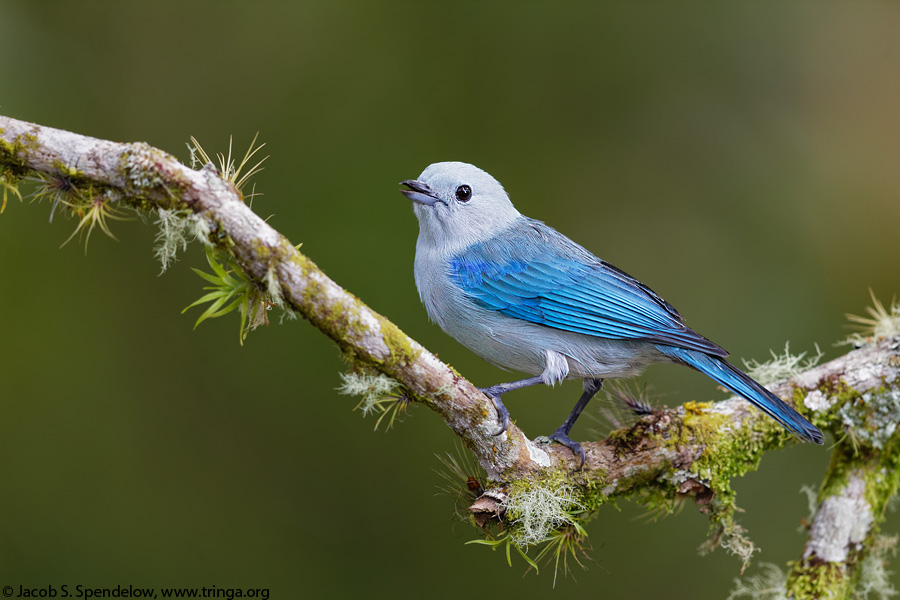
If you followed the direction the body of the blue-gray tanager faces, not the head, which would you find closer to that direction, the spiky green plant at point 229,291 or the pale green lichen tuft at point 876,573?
the spiky green plant

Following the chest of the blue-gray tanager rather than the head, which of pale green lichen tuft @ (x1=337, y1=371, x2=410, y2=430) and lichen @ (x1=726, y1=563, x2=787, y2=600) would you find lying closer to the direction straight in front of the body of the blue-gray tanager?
the pale green lichen tuft

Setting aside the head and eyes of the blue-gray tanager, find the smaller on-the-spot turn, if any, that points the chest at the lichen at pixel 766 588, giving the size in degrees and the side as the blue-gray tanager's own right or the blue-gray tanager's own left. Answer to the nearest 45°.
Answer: approximately 180°

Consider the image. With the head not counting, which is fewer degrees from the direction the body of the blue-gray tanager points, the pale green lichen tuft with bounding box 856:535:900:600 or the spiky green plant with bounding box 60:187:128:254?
the spiky green plant

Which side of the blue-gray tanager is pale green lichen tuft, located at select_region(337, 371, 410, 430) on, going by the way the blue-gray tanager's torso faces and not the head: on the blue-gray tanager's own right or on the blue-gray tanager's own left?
on the blue-gray tanager's own left

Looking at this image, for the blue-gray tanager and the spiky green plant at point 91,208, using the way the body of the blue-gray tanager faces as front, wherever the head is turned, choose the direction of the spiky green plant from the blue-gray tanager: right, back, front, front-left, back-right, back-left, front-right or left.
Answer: front-left

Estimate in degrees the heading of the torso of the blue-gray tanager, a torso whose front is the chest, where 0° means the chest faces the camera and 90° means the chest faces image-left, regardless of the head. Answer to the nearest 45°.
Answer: approximately 90°

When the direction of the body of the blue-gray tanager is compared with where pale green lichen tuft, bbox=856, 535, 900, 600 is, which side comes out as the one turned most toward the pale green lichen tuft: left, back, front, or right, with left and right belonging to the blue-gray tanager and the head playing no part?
back
